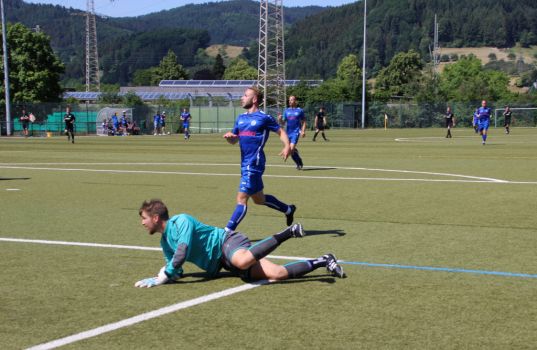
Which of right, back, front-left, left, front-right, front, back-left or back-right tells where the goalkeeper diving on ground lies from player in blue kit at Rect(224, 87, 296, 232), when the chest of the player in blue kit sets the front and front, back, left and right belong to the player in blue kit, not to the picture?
front-left

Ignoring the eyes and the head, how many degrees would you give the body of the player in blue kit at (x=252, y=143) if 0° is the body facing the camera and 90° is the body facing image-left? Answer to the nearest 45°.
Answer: approximately 45°
